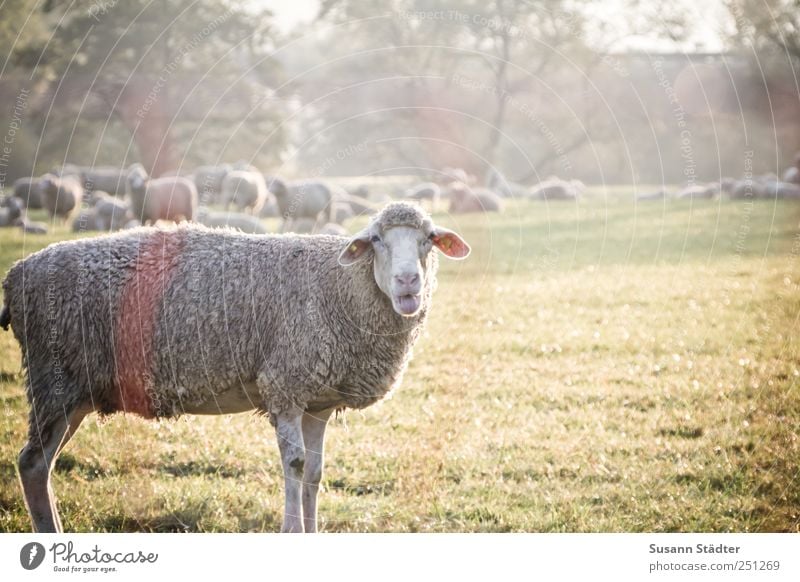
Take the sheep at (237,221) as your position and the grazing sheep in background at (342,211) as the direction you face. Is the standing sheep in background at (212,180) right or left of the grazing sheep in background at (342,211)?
left

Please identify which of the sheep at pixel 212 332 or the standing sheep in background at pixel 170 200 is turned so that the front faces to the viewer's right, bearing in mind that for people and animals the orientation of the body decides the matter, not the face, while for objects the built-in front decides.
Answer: the sheep

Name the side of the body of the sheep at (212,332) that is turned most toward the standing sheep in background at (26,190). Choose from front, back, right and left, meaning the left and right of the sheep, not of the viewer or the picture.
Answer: left

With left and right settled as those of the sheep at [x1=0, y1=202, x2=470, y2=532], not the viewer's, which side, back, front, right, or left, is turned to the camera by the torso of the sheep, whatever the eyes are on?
right

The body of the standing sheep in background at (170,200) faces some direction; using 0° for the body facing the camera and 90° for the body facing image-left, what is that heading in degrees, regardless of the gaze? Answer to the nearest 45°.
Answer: approximately 90°

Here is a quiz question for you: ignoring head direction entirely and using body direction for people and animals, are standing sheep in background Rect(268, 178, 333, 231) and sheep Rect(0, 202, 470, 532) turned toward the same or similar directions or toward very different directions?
very different directions

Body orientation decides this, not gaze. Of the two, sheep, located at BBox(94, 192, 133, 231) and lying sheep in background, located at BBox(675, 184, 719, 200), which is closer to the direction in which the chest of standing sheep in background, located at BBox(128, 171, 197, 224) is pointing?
the sheep

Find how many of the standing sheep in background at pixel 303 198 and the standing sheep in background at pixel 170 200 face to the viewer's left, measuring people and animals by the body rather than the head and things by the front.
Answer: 2

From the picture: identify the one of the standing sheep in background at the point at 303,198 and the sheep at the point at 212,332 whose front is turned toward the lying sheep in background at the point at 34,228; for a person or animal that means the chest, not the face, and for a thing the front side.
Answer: the standing sheep in background at the point at 303,198

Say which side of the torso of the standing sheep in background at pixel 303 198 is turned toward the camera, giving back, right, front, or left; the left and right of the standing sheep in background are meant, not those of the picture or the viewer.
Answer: left

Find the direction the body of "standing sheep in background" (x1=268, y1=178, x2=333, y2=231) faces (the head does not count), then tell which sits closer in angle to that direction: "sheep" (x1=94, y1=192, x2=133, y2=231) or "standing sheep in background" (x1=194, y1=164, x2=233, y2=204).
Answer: the sheep
